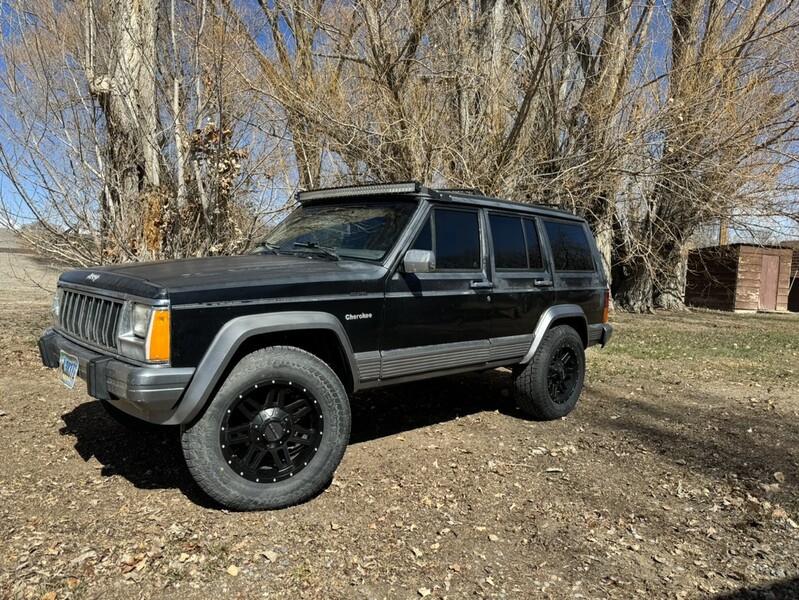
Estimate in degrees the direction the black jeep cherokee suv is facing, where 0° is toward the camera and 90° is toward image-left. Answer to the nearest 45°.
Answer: approximately 45°

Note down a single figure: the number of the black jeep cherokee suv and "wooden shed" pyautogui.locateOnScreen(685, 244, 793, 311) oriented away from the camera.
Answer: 0

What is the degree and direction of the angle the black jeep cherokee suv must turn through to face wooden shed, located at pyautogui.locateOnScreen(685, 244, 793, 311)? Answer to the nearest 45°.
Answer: approximately 180°

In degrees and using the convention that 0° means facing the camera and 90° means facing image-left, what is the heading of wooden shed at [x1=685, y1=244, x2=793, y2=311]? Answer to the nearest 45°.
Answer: approximately 315°

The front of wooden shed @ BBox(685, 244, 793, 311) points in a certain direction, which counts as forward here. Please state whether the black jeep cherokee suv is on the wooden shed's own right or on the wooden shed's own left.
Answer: on the wooden shed's own right

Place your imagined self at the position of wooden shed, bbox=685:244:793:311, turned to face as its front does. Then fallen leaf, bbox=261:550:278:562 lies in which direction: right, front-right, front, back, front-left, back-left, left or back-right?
front-right
